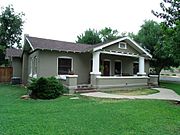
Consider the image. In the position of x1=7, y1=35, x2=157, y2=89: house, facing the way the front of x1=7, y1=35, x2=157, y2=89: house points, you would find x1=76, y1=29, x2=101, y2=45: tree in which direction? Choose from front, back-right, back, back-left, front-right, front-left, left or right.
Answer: back-left

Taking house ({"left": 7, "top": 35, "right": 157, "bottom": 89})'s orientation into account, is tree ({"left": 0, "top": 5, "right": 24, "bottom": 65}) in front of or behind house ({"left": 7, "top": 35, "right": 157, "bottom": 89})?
behind

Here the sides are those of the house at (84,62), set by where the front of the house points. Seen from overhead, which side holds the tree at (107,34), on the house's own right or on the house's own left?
on the house's own left

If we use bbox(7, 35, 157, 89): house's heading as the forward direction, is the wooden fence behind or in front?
behind
